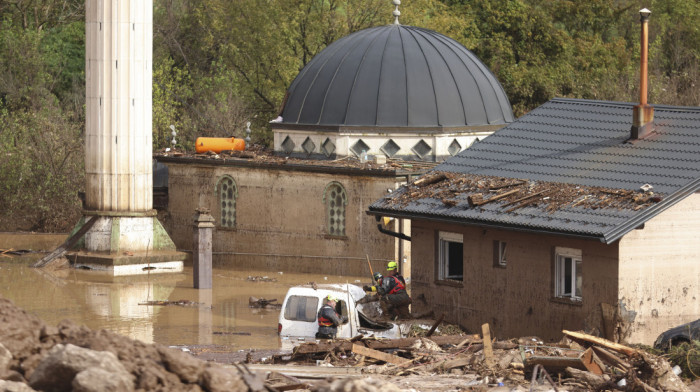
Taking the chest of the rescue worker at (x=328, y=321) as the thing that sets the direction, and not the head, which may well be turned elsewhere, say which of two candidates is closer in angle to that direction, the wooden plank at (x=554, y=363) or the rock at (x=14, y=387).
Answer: the wooden plank

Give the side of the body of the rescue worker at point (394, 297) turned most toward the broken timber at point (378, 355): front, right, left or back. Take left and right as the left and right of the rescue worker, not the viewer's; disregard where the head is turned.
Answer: left

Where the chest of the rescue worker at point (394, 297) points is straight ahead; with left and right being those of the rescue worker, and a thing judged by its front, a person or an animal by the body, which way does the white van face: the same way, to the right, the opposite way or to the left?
the opposite way

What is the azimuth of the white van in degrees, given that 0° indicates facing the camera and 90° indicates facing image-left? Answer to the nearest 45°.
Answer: approximately 270°

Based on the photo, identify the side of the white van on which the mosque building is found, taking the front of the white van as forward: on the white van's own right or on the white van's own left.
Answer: on the white van's own left

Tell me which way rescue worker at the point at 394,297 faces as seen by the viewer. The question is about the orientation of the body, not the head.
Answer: to the viewer's left

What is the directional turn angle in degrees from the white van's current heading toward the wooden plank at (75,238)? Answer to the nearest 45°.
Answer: approximately 135° to its left

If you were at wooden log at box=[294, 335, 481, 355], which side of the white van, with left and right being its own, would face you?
right
